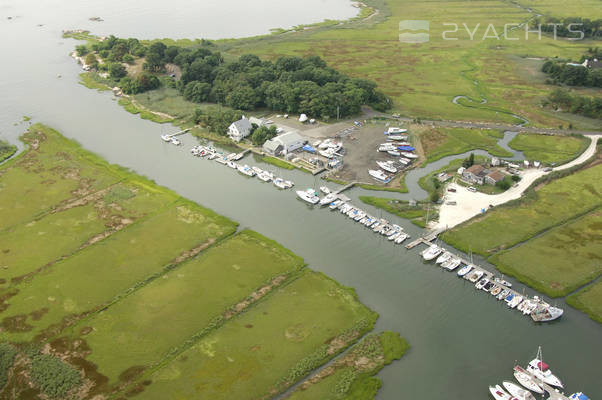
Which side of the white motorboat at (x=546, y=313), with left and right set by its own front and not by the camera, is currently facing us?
right

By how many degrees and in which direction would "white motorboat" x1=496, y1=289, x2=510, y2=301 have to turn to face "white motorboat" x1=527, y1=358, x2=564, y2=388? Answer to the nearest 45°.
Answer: approximately 135° to its right

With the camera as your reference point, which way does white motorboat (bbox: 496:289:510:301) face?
facing away from the viewer and to the right of the viewer

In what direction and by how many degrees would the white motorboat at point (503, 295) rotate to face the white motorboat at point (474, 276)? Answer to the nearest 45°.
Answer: approximately 90° to its left

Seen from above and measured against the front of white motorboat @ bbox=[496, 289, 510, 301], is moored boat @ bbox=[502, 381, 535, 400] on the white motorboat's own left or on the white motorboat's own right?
on the white motorboat's own right

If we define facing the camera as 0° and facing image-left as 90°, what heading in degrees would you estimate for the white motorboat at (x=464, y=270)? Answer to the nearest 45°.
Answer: approximately 45°

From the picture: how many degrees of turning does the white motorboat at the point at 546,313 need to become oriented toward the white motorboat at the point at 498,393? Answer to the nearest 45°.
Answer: approximately 90° to its right

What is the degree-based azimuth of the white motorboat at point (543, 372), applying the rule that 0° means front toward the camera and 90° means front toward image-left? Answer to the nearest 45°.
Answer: approximately 315°
